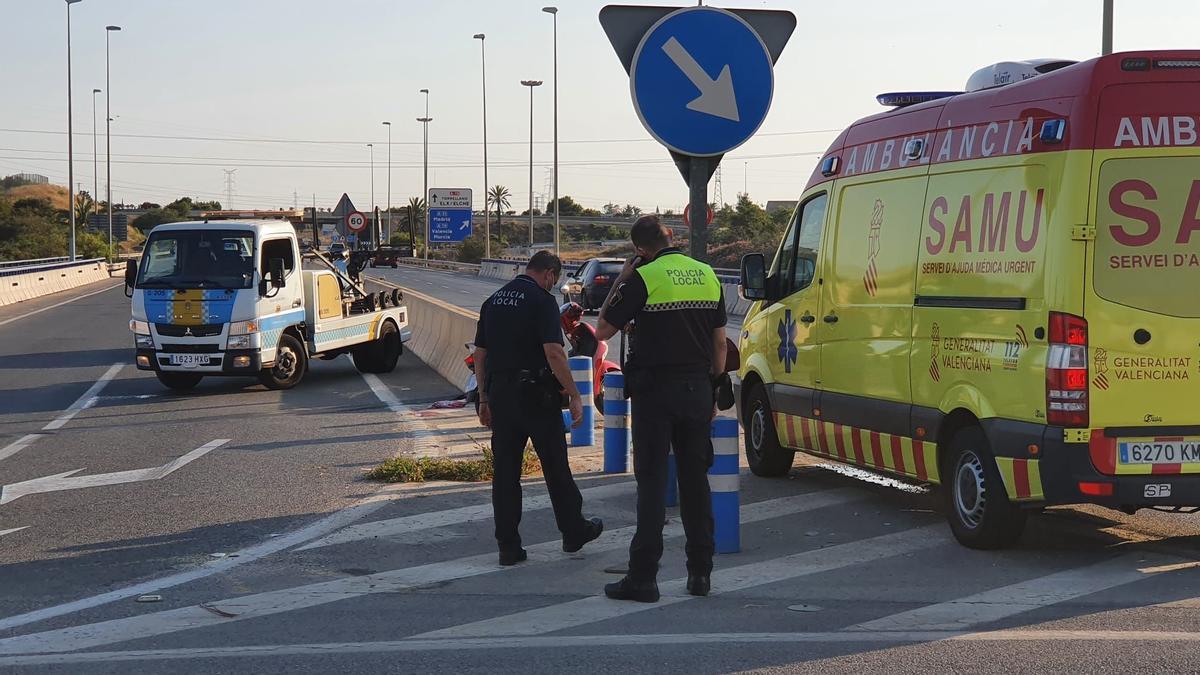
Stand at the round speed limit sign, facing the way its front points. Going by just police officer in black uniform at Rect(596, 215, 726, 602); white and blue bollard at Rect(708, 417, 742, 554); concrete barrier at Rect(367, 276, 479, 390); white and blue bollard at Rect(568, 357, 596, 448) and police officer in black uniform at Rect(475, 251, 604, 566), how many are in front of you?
5

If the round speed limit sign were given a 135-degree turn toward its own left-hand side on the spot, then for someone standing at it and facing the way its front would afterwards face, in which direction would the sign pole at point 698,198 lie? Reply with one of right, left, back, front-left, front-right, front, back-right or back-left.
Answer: back-right

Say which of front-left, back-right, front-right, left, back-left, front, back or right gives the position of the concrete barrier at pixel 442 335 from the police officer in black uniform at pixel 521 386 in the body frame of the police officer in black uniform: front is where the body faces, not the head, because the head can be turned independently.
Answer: front-left

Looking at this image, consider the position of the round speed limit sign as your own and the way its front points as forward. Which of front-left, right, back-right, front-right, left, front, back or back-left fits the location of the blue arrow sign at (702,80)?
front

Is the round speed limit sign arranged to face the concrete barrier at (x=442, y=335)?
yes

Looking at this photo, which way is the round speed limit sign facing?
toward the camera

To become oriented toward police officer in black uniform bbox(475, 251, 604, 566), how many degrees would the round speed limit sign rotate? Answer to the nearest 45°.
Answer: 0° — it already faces them

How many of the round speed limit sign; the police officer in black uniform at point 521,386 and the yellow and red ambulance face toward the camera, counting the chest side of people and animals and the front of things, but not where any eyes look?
1

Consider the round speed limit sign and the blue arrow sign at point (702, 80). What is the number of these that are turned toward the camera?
2

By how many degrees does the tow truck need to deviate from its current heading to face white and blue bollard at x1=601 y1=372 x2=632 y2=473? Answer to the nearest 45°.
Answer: approximately 45° to its left

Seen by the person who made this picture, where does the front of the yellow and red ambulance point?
facing away from the viewer and to the left of the viewer

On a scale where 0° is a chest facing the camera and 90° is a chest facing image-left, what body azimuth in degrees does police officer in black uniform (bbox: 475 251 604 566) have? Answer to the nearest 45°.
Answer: approximately 225°

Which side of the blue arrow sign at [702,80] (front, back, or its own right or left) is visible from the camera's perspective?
front

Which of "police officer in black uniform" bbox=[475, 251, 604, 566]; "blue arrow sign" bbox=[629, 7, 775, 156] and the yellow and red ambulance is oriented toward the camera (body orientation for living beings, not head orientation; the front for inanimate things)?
the blue arrow sign

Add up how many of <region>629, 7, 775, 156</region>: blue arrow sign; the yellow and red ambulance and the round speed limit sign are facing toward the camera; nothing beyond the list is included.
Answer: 2

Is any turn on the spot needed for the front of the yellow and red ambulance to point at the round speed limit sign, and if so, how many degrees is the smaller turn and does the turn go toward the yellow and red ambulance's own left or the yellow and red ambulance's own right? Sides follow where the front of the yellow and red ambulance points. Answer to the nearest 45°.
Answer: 0° — it already faces it

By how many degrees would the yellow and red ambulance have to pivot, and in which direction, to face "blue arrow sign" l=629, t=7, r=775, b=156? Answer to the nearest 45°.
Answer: approximately 45° to its left

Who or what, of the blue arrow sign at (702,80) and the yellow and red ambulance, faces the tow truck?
the yellow and red ambulance

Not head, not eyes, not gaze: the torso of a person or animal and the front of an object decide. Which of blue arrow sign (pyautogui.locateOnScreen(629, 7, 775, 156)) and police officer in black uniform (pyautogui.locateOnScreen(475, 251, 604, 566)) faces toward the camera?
the blue arrow sign
